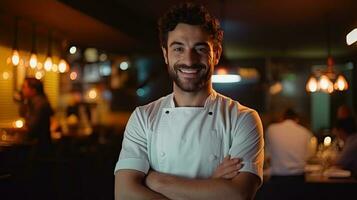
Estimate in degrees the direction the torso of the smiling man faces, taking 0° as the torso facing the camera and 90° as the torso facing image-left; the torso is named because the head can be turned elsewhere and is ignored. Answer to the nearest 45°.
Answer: approximately 0°

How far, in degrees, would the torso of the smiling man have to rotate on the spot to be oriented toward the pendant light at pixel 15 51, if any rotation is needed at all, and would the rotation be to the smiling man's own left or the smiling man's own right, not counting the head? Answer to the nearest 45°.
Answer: approximately 135° to the smiling man's own right

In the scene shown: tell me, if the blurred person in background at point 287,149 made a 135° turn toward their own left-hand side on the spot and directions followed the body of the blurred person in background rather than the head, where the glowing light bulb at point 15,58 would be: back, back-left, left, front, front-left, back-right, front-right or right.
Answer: front-right

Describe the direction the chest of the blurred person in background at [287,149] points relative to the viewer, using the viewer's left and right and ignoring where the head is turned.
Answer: facing away from the viewer

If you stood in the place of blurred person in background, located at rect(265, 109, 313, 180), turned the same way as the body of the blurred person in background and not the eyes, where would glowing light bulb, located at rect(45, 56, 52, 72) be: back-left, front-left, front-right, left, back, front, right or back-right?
left

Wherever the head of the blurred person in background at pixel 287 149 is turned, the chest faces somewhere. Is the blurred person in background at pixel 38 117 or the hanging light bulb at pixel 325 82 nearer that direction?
the hanging light bulb

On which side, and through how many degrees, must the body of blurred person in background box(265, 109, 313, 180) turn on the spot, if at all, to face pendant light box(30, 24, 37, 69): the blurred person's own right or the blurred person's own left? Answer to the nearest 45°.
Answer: approximately 90° to the blurred person's own left

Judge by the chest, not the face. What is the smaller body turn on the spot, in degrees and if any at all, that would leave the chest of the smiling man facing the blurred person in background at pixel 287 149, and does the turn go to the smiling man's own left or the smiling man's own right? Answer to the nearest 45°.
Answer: approximately 180°

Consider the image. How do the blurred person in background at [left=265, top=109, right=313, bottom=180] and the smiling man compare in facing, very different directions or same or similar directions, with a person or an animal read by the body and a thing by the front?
very different directions

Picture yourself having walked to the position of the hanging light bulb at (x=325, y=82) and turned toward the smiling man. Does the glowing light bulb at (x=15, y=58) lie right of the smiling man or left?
right

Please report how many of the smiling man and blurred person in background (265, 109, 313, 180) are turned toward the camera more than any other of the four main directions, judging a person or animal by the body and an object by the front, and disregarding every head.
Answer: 1

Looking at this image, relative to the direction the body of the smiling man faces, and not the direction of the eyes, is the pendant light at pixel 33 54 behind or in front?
behind

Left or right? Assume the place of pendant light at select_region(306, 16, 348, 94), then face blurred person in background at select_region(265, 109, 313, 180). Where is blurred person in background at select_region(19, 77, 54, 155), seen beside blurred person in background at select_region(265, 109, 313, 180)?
right

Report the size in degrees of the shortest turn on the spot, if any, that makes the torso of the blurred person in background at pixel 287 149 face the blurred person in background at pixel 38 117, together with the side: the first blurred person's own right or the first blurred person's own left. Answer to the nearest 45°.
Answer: approximately 90° to the first blurred person's own left

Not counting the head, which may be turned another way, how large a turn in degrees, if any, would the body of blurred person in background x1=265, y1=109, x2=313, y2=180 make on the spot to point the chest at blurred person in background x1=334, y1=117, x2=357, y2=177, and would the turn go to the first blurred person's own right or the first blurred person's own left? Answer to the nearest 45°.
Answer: approximately 90° to the first blurred person's own right
